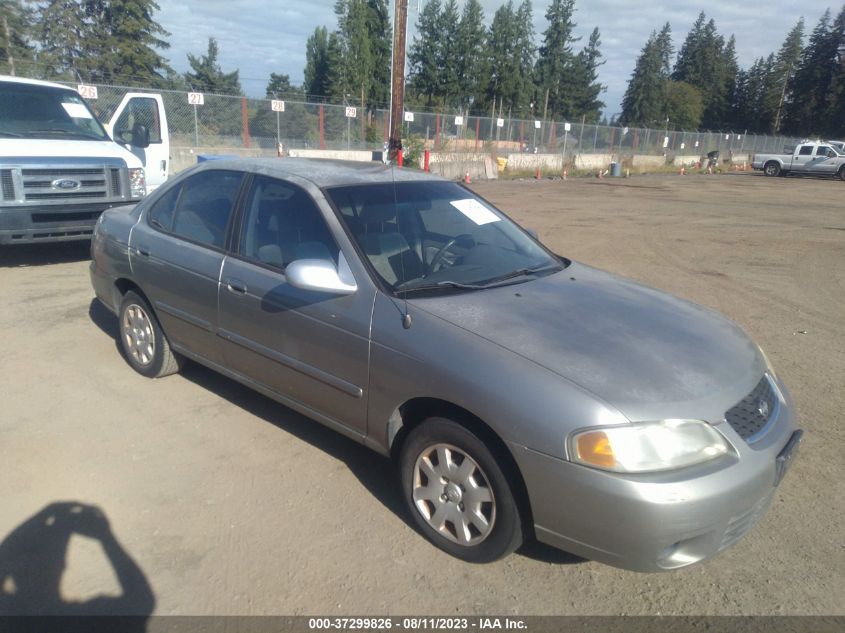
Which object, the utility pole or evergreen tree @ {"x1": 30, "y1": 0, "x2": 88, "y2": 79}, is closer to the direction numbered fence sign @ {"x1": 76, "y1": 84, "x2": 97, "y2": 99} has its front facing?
the utility pole

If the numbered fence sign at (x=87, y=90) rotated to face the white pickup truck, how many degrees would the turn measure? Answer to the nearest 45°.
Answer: approximately 90° to its left

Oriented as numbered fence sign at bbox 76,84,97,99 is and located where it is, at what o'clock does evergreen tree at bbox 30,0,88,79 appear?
The evergreen tree is roughly at 6 o'clock from the numbered fence sign.

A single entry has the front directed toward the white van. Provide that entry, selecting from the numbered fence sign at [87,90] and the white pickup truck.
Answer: the numbered fence sign

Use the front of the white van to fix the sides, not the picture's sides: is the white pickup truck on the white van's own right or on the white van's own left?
on the white van's own left

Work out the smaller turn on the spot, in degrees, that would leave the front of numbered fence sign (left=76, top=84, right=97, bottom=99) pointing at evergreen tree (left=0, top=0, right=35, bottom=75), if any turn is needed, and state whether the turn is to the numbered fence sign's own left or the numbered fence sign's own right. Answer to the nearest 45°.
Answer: approximately 180°

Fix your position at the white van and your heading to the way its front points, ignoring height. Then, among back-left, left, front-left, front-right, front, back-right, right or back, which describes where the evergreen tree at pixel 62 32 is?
back

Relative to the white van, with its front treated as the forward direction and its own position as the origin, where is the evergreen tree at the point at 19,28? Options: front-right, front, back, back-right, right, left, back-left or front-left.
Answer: back
